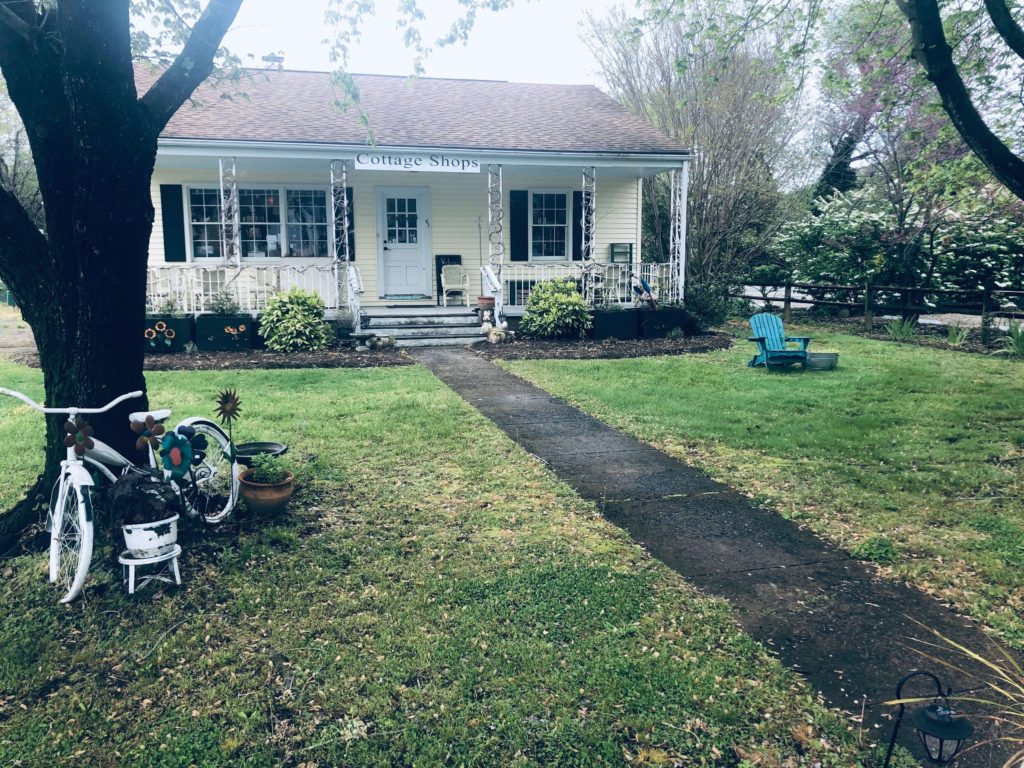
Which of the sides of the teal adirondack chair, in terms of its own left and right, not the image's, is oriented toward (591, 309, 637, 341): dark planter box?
back

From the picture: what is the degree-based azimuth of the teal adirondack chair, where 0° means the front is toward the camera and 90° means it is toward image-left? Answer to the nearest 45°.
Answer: approximately 315°

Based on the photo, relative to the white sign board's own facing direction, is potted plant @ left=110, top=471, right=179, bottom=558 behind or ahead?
ahead

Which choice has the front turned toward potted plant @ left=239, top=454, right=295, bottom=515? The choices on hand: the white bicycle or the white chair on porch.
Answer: the white chair on porch

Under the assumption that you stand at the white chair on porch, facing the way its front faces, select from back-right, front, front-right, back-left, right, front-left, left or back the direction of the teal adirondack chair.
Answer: front-left

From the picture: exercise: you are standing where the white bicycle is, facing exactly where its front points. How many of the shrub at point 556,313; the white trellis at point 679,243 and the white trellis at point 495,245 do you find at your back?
3

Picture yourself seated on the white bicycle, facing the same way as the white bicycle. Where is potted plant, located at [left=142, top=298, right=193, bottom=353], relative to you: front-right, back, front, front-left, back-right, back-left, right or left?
back-right

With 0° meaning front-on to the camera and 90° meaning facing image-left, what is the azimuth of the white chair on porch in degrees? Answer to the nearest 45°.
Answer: approximately 0°

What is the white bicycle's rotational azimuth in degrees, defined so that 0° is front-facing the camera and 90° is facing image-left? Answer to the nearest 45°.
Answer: approximately 45°

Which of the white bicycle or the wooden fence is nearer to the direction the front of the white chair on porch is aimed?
the white bicycle

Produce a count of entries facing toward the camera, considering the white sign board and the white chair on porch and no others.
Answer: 2
